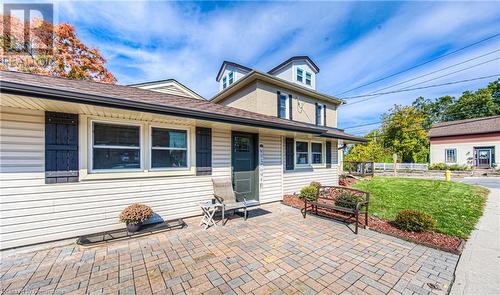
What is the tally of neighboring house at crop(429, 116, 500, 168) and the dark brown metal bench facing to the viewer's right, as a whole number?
0

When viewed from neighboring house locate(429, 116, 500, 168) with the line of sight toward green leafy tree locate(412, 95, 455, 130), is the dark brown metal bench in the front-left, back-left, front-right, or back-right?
back-left

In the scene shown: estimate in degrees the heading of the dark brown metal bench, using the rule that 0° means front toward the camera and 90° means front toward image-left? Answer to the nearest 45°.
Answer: approximately 45°

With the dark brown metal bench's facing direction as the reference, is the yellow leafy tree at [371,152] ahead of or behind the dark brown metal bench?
behind

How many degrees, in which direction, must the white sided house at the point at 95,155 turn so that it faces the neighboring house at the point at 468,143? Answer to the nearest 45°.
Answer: approximately 45° to its left

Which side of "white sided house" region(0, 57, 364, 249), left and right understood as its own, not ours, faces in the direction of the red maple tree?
back

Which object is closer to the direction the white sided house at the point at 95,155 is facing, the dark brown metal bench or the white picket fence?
the dark brown metal bench

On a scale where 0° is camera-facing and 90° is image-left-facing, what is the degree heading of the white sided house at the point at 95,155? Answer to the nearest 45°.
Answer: approximately 315°

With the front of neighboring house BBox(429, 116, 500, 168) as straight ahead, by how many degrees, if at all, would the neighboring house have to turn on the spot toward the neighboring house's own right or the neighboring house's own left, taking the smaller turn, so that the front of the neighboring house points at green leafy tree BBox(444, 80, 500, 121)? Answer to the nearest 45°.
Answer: approximately 135° to the neighboring house's own right
